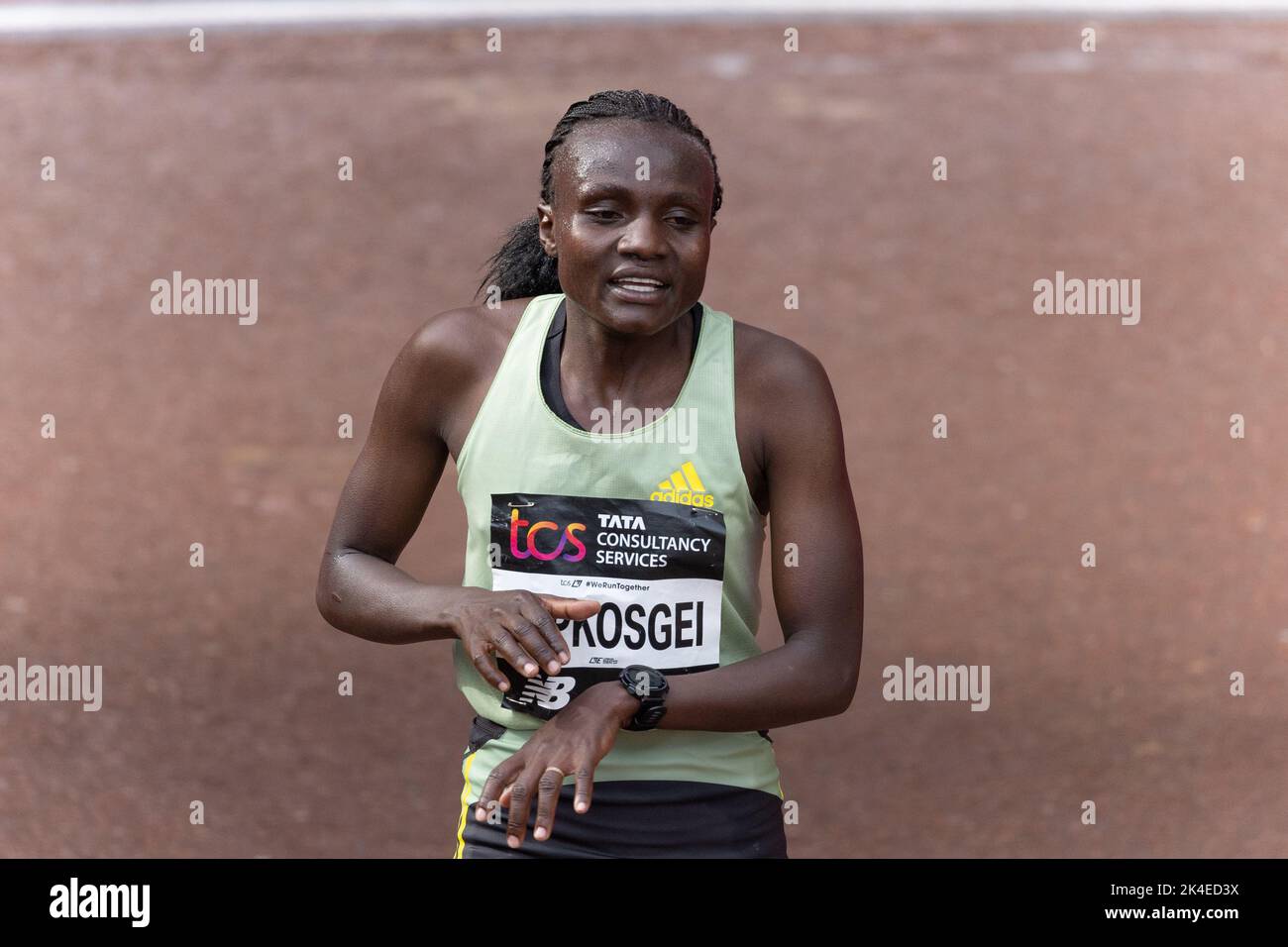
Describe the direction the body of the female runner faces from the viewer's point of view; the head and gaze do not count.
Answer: toward the camera
